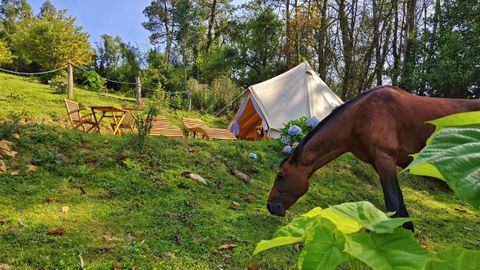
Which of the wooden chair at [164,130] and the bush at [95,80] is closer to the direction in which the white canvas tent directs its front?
the wooden chair

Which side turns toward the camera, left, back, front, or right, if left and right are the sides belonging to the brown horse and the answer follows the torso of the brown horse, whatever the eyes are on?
left

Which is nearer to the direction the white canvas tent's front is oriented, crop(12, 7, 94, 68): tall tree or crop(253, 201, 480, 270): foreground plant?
the foreground plant

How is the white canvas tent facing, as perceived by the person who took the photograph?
facing the viewer and to the left of the viewer

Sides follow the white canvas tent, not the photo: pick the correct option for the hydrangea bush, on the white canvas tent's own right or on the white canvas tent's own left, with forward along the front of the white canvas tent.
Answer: on the white canvas tent's own left

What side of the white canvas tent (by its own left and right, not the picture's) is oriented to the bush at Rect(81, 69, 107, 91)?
right

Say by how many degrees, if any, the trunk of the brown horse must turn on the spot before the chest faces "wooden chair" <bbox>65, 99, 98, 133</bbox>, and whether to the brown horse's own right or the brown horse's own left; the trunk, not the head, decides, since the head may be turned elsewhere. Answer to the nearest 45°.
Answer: approximately 45° to the brown horse's own right

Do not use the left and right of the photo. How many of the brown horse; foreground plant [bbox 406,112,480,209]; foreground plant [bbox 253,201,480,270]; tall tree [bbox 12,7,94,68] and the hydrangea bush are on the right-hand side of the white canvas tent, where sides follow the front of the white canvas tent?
1

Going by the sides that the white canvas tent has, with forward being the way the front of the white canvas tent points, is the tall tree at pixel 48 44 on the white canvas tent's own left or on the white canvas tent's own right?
on the white canvas tent's own right

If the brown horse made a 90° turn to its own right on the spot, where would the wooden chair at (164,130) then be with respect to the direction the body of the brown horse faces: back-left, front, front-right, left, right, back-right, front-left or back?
front-left

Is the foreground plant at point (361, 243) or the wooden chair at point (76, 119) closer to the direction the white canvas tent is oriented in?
the wooden chair

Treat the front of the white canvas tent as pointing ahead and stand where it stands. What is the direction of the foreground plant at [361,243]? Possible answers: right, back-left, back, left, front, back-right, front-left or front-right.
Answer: front-left

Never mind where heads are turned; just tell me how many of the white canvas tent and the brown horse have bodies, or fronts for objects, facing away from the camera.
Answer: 0

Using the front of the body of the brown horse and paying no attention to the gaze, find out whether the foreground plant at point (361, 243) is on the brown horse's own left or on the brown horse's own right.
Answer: on the brown horse's own left
